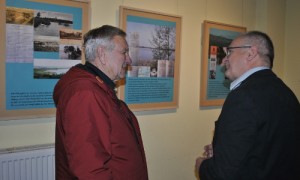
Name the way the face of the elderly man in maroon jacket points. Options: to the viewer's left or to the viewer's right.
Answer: to the viewer's right

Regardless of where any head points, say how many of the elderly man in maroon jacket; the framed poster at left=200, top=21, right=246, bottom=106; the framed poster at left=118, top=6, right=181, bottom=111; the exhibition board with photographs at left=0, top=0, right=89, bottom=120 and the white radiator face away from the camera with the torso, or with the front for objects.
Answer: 0

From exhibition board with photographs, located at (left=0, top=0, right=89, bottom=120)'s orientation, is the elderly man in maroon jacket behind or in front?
in front

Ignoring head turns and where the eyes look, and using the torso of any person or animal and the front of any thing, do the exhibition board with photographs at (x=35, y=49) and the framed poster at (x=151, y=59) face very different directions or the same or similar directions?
same or similar directions

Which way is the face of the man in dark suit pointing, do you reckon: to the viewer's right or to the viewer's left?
to the viewer's left

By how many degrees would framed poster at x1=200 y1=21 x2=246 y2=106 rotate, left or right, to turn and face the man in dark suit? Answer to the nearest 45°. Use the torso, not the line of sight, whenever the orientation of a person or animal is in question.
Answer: approximately 45° to its right

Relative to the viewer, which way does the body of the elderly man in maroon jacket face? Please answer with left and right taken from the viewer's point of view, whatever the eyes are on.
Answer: facing to the right of the viewer

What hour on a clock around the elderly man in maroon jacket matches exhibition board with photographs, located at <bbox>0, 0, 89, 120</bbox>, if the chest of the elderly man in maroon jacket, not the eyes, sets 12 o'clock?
The exhibition board with photographs is roughly at 8 o'clock from the elderly man in maroon jacket.

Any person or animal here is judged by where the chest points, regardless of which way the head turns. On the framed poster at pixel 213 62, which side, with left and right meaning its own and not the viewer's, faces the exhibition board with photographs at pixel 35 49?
right

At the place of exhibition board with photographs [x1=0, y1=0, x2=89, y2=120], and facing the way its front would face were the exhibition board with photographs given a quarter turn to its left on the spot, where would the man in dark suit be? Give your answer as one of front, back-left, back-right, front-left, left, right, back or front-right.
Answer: right

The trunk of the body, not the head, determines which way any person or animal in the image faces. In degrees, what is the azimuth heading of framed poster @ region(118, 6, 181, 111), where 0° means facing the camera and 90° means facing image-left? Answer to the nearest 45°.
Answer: approximately 315°

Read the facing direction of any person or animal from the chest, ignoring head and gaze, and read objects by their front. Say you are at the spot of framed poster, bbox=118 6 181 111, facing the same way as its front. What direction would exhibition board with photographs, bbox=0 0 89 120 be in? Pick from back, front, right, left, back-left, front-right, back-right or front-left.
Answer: right

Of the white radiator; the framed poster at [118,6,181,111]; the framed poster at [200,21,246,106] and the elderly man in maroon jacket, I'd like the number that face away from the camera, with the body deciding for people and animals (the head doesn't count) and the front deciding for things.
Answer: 0

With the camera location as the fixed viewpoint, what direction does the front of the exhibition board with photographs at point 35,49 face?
facing the viewer and to the right of the viewer

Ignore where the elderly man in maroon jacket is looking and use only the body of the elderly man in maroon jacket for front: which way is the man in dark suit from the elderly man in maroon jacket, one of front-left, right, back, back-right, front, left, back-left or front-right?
front
